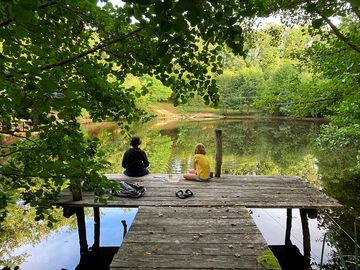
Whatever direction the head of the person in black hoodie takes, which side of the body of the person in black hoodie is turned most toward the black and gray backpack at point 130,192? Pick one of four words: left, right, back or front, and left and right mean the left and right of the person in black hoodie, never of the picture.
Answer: back

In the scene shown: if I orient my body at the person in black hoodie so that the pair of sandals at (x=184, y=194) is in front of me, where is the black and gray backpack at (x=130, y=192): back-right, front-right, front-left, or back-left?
front-right

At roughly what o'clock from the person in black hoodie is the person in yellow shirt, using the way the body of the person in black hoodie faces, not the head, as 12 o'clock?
The person in yellow shirt is roughly at 4 o'clock from the person in black hoodie.

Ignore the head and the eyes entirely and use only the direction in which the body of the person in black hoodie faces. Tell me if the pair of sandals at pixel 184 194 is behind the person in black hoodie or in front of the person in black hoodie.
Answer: behind

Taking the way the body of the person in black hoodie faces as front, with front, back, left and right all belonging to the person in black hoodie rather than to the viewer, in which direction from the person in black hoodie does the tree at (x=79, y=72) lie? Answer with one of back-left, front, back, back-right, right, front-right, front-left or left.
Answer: back

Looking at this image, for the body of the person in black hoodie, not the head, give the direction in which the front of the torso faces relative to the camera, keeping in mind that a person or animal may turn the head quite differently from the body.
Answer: away from the camera

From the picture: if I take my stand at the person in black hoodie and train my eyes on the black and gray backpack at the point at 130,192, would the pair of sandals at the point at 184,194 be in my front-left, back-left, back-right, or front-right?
front-left
